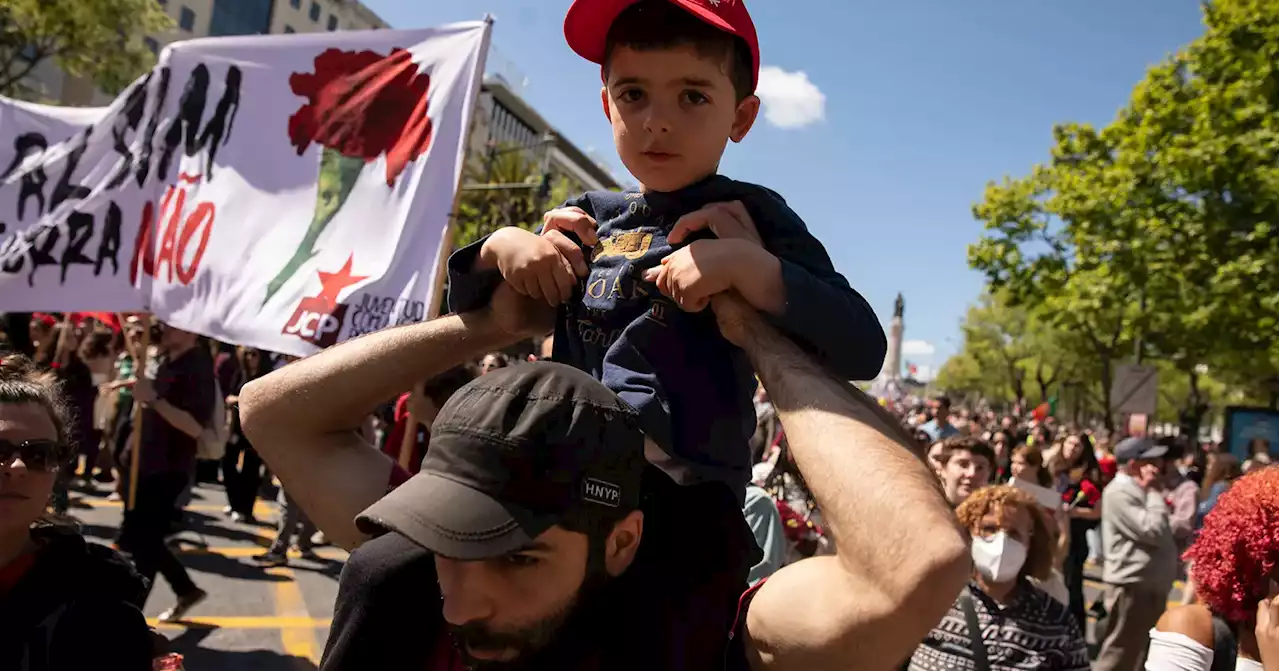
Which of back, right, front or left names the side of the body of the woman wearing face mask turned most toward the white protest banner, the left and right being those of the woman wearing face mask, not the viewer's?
right

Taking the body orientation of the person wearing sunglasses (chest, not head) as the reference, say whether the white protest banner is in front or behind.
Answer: behind

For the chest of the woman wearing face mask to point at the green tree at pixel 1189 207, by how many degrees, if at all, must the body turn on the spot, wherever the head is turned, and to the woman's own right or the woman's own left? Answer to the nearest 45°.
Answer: approximately 180°

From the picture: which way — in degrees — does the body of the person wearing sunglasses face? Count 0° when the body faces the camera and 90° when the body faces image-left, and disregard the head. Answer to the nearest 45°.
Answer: approximately 0°

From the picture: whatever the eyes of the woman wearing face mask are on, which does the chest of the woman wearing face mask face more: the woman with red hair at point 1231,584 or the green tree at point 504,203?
the woman with red hair

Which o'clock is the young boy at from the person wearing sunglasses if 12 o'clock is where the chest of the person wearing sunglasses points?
The young boy is roughly at 11 o'clock from the person wearing sunglasses.

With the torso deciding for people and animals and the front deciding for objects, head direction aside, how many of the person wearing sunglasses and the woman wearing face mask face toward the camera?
2
